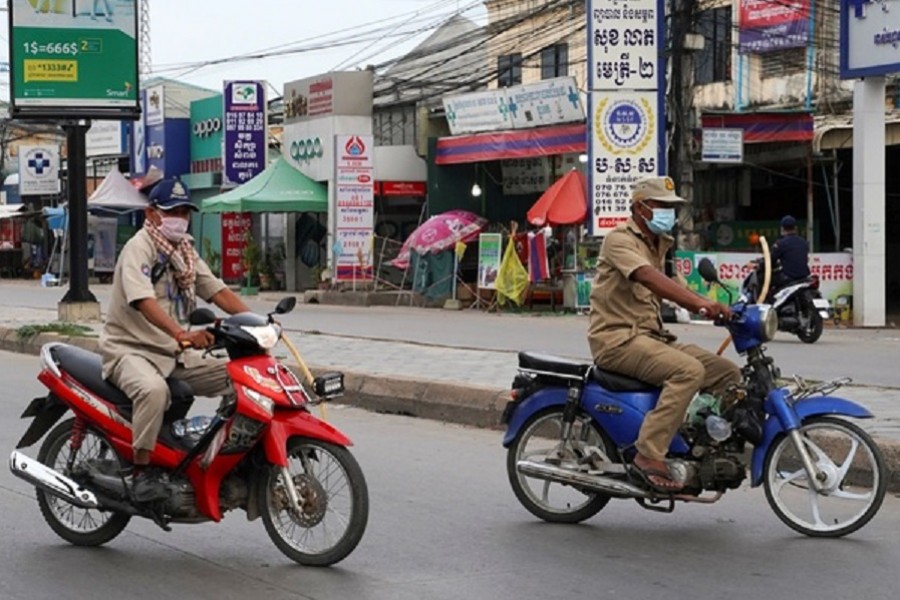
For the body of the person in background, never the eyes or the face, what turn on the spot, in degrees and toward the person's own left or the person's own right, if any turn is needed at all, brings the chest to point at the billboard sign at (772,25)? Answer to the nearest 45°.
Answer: approximately 45° to the person's own right

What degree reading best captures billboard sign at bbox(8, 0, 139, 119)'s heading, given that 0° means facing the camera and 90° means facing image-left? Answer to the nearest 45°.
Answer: approximately 0°

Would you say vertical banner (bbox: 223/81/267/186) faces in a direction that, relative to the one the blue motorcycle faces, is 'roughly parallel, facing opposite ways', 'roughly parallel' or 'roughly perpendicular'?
roughly perpendicular

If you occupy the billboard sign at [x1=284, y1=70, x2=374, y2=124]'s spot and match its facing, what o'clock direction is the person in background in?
The person in background is roughly at 10 o'clock from the billboard sign.

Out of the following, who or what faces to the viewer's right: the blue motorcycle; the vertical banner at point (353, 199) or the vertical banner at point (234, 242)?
the blue motorcycle

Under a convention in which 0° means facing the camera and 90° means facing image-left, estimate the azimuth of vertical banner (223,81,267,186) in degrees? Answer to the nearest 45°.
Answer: approximately 0°

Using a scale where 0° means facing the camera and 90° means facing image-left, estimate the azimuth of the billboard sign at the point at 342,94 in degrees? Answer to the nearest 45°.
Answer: approximately 45°

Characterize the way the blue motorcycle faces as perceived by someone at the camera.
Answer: facing to the right of the viewer

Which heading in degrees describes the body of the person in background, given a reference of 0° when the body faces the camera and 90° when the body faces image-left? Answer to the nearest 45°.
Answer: approximately 135°
